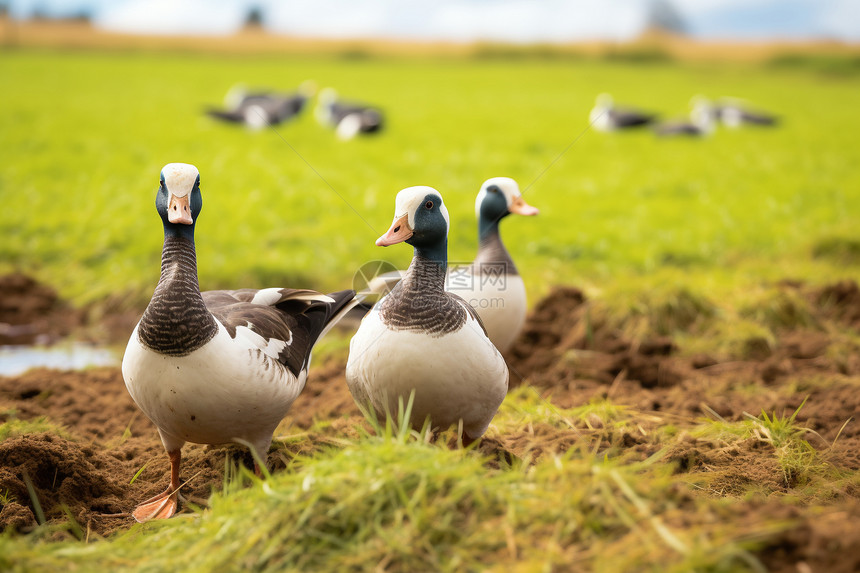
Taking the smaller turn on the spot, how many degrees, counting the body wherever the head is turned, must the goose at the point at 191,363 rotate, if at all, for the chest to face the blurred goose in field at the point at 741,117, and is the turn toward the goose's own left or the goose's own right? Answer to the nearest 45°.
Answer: approximately 180°

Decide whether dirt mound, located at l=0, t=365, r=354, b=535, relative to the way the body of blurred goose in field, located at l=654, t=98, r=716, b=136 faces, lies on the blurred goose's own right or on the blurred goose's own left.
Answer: on the blurred goose's own right

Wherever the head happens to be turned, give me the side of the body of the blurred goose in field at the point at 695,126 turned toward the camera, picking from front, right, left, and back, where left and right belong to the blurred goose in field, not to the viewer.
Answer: right

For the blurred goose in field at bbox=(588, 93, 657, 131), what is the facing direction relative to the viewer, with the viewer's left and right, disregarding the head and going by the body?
facing to the left of the viewer

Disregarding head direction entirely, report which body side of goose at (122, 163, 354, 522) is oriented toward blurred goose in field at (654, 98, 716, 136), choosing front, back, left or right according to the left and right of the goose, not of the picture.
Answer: back

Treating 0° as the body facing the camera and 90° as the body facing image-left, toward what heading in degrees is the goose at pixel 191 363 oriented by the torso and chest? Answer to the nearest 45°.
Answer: approximately 45°

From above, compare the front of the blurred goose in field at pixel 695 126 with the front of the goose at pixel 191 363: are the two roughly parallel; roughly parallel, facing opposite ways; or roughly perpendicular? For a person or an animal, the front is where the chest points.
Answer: roughly perpendicular

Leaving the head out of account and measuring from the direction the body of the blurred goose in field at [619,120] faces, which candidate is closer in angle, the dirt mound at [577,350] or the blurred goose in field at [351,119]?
the blurred goose in field

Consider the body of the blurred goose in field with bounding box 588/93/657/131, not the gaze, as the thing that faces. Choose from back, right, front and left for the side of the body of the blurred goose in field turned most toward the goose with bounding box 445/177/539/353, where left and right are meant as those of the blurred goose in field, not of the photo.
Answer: left
